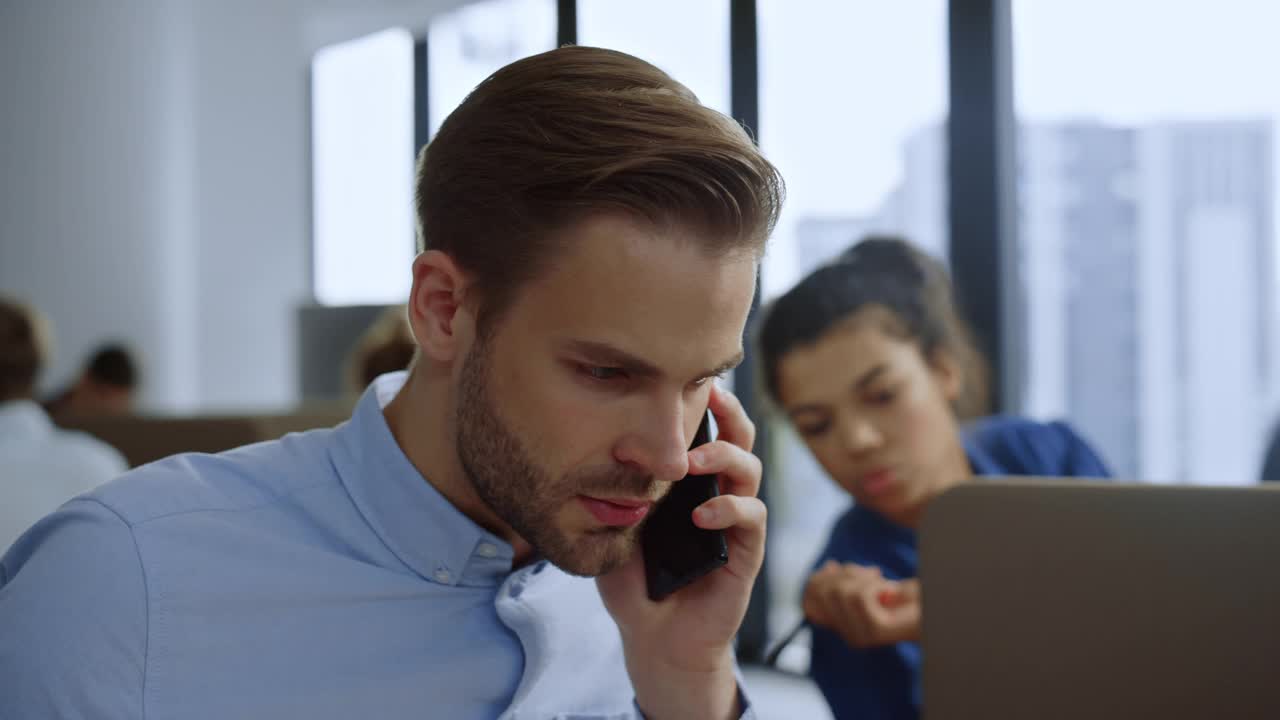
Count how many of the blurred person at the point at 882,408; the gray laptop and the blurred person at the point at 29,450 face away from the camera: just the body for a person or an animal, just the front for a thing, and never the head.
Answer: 2

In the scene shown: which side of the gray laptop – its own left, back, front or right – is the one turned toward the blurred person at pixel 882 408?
front

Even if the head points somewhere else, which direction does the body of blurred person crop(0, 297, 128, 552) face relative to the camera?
away from the camera

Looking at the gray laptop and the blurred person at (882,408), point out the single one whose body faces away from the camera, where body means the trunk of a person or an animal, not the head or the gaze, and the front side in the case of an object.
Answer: the gray laptop

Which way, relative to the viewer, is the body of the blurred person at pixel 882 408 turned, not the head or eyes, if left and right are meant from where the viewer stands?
facing the viewer and to the left of the viewer

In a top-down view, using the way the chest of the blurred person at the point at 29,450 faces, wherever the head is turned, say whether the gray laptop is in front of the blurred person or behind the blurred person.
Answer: behind

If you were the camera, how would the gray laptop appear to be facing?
facing away from the viewer

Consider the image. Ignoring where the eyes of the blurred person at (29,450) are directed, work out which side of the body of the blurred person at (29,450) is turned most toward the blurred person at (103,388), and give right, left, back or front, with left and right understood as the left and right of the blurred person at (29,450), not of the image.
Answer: front
